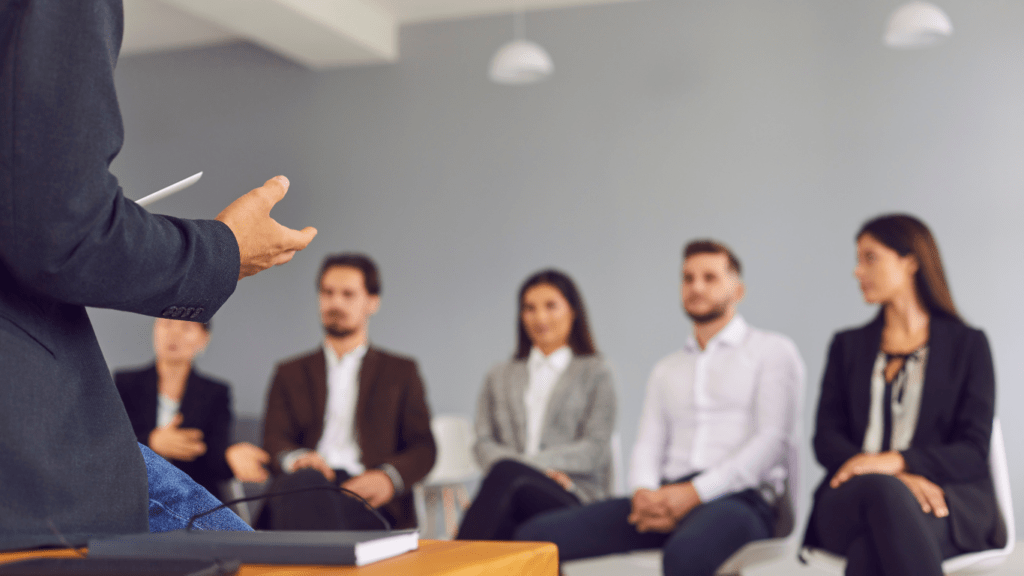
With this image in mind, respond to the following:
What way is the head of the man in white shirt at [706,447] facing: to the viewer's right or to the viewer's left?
to the viewer's left

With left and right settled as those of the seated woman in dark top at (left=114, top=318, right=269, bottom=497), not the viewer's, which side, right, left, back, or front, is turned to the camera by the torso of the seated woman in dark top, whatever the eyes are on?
front

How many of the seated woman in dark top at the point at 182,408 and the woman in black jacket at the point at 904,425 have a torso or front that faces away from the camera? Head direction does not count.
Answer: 0

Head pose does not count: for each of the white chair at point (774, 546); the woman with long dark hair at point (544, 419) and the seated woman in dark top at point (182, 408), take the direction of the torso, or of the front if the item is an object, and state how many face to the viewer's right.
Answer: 0

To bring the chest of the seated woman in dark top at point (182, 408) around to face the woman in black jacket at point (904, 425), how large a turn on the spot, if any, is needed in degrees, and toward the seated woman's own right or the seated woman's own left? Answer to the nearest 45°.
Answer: approximately 45° to the seated woman's own left

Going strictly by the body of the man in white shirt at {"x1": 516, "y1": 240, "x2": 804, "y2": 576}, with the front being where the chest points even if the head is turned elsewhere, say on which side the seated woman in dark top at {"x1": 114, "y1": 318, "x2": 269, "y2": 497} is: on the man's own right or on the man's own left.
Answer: on the man's own right

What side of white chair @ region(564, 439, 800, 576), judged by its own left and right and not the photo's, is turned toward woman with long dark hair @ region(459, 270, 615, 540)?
right

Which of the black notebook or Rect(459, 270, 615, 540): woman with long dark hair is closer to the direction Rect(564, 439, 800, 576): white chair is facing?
the black notebook

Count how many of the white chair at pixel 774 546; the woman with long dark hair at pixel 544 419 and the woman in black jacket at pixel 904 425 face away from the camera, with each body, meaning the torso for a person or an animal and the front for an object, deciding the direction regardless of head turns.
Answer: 0

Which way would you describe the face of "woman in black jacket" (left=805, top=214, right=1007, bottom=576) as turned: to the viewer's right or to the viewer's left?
to the viewer's left

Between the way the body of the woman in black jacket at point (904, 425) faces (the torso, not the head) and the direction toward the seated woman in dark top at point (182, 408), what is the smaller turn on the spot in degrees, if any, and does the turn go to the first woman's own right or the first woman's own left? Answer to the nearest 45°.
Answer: approximately 45° to the first woman's own right

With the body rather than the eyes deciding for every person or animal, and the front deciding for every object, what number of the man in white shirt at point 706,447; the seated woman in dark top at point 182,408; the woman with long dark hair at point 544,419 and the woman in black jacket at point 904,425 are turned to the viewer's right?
0

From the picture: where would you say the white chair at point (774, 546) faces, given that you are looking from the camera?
facing the viewer and to the left of the viewer

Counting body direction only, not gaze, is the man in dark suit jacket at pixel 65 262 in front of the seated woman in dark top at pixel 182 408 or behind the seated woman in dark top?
in front

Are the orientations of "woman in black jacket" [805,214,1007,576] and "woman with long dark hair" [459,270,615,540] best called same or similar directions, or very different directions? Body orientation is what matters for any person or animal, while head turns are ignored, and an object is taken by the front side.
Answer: same or similar directions

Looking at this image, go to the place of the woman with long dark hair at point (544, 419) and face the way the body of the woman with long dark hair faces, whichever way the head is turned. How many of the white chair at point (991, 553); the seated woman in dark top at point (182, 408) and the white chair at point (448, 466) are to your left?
1

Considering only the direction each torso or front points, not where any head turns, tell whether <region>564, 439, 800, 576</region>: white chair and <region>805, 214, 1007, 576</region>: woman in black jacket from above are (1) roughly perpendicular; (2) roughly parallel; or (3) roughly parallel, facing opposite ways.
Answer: roughly parallel
